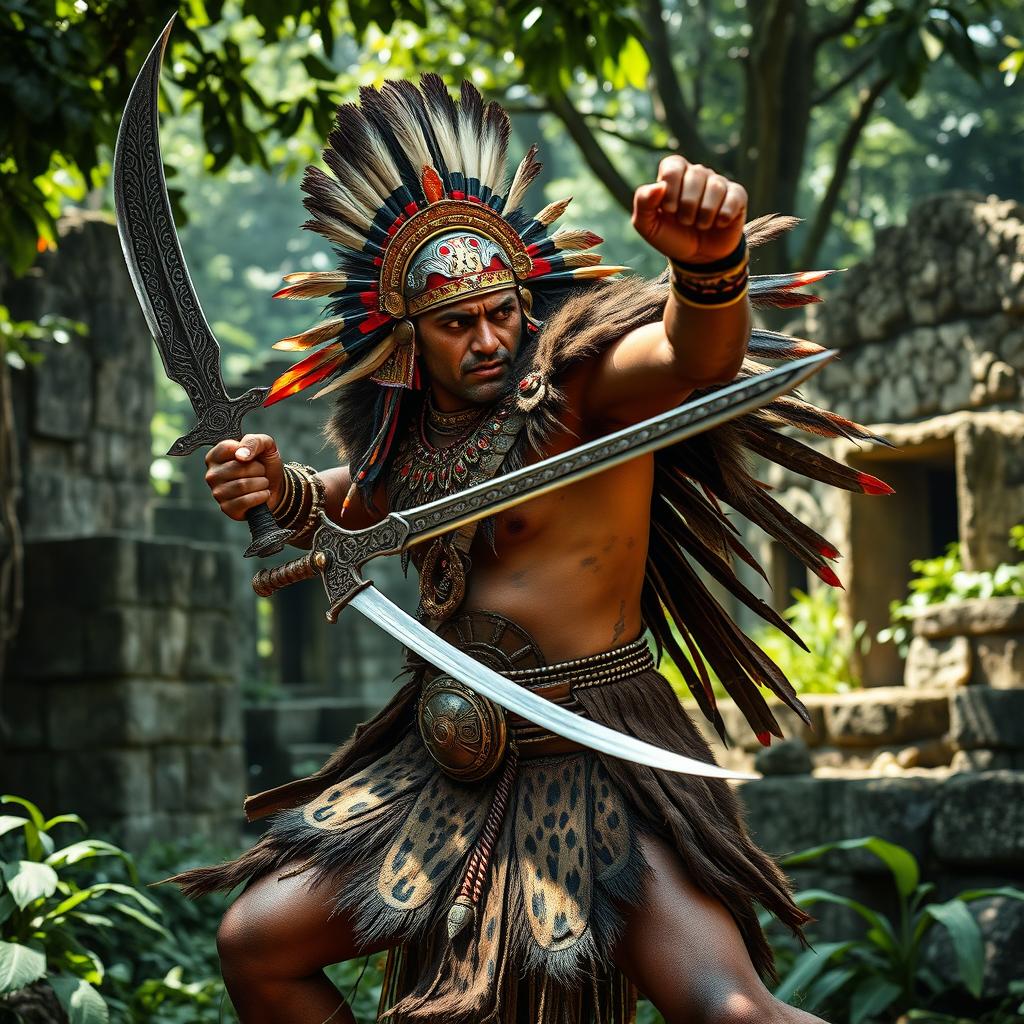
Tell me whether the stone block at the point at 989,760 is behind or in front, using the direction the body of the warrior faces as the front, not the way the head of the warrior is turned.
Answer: behind

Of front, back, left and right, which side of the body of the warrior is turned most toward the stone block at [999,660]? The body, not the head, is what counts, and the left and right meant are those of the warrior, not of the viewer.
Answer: back

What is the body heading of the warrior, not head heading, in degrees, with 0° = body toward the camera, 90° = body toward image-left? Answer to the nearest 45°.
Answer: approximately 45°

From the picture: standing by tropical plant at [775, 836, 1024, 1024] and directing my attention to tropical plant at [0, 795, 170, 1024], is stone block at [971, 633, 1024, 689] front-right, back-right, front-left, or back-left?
back-right

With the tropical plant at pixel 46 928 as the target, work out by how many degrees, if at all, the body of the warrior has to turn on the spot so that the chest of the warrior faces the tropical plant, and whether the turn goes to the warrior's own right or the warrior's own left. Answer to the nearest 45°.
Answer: approximately 90° to the warrior's own right
